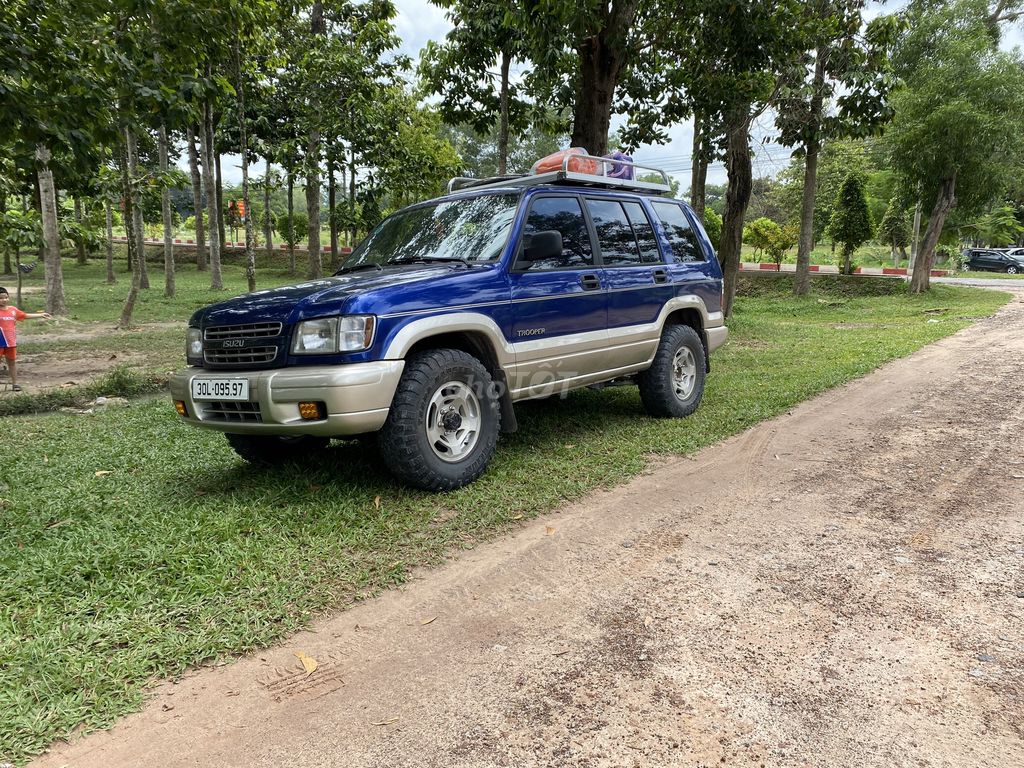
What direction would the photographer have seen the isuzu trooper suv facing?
facing the viewer and to the left of the viewer

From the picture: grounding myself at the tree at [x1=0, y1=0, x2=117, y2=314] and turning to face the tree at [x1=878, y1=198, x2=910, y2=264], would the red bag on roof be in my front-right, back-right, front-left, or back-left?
front-right

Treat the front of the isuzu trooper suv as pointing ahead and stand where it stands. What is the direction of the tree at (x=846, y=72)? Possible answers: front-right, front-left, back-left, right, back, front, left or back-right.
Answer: back

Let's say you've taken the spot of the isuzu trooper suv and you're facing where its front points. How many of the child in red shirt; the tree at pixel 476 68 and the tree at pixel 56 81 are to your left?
0

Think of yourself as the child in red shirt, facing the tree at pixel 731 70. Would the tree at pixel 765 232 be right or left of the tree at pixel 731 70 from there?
left

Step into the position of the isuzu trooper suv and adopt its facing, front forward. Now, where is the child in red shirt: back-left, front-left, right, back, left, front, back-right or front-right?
right

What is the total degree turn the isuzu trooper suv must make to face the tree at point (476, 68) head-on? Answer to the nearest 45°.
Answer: approximately 135° to its right

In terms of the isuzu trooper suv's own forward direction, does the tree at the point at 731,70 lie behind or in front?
behind

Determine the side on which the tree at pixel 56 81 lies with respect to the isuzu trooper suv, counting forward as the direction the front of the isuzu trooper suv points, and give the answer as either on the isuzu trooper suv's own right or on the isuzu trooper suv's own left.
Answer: on the isuzu trooper suv's own right

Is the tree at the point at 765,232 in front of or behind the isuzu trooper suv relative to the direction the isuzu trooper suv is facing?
behind

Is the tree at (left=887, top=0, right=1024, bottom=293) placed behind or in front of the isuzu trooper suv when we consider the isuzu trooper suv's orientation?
behind
